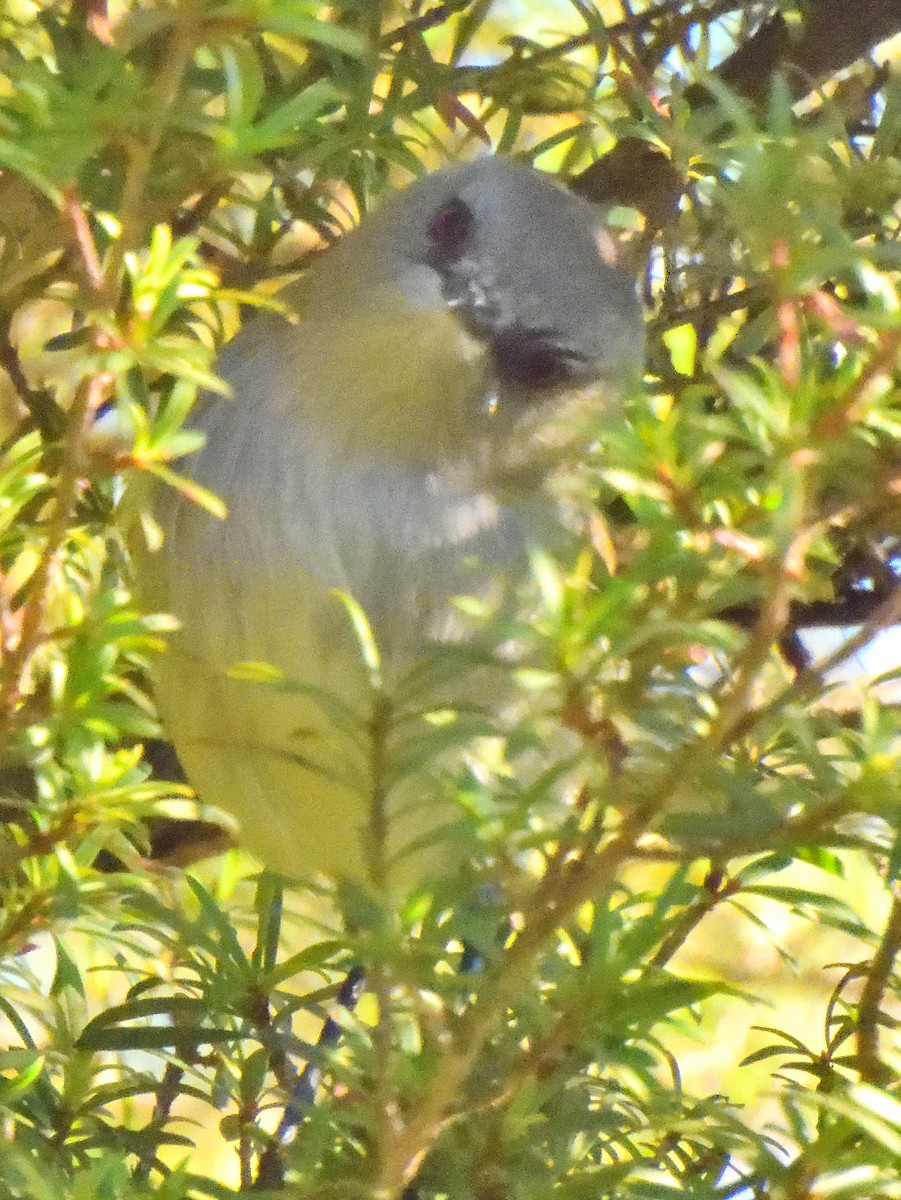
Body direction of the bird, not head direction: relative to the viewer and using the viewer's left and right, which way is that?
facing the viewer and to the right of the viewer
